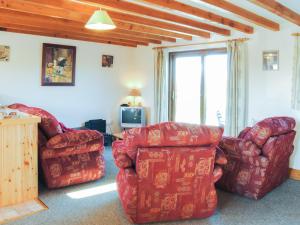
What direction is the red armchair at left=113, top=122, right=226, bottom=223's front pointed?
away from the camera

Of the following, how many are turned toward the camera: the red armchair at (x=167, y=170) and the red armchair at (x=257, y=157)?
0

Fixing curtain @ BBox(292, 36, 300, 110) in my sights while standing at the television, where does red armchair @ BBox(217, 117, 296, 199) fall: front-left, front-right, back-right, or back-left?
front-right

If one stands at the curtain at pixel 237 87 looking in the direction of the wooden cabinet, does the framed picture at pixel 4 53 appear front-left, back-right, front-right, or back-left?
front-right

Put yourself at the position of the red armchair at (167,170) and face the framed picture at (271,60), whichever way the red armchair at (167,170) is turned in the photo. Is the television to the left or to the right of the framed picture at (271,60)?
left

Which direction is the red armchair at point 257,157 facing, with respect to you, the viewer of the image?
facing away from the viewer and to the left of the viewer

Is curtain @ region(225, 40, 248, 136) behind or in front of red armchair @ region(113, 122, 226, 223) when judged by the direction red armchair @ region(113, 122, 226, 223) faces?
in front

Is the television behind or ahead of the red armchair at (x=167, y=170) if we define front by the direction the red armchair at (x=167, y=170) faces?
ahead

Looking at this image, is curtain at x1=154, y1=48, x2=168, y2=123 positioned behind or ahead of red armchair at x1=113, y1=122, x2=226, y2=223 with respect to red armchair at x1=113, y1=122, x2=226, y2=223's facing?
ahead

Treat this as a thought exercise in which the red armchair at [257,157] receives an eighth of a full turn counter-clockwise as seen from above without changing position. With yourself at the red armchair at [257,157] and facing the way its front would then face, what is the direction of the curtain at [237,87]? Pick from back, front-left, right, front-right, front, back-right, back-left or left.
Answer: right

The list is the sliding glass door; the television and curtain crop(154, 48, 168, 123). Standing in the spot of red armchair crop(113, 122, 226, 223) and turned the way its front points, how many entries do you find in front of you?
3
